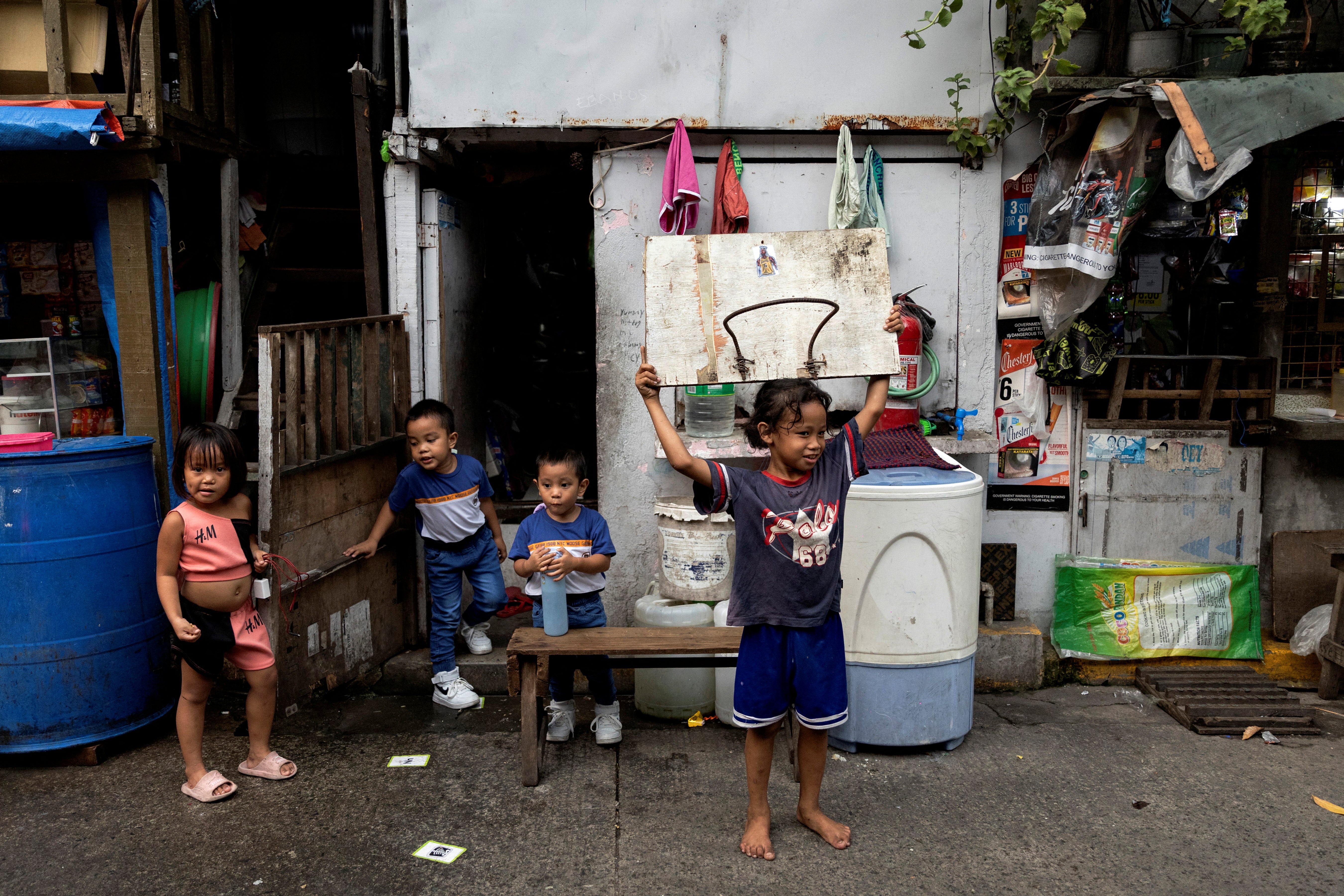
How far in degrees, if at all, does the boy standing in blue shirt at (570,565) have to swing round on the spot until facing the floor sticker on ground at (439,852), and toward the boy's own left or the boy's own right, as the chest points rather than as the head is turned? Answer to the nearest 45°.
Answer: approximately 45° to the boy's own right

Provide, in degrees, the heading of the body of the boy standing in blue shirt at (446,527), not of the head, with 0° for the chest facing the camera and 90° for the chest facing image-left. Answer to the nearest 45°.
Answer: approximately 0°

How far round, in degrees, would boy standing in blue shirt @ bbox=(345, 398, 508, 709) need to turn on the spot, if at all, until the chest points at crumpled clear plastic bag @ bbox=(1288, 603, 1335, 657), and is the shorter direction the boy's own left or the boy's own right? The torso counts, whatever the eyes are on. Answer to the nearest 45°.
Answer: approximately 90° to the boy's own left

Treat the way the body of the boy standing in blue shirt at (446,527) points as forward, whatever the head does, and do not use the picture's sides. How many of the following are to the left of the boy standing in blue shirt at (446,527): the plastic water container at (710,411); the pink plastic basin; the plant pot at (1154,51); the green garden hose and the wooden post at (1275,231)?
4

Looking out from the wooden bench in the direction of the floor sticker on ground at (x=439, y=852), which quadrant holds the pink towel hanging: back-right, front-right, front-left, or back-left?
back-right

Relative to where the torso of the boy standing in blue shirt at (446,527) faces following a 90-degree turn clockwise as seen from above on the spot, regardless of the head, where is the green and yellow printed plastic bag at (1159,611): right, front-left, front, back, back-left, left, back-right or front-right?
back

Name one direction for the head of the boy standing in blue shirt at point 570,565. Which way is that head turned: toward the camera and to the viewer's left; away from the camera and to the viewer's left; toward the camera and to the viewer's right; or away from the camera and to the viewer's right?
toward the camera and to the viewer's left
